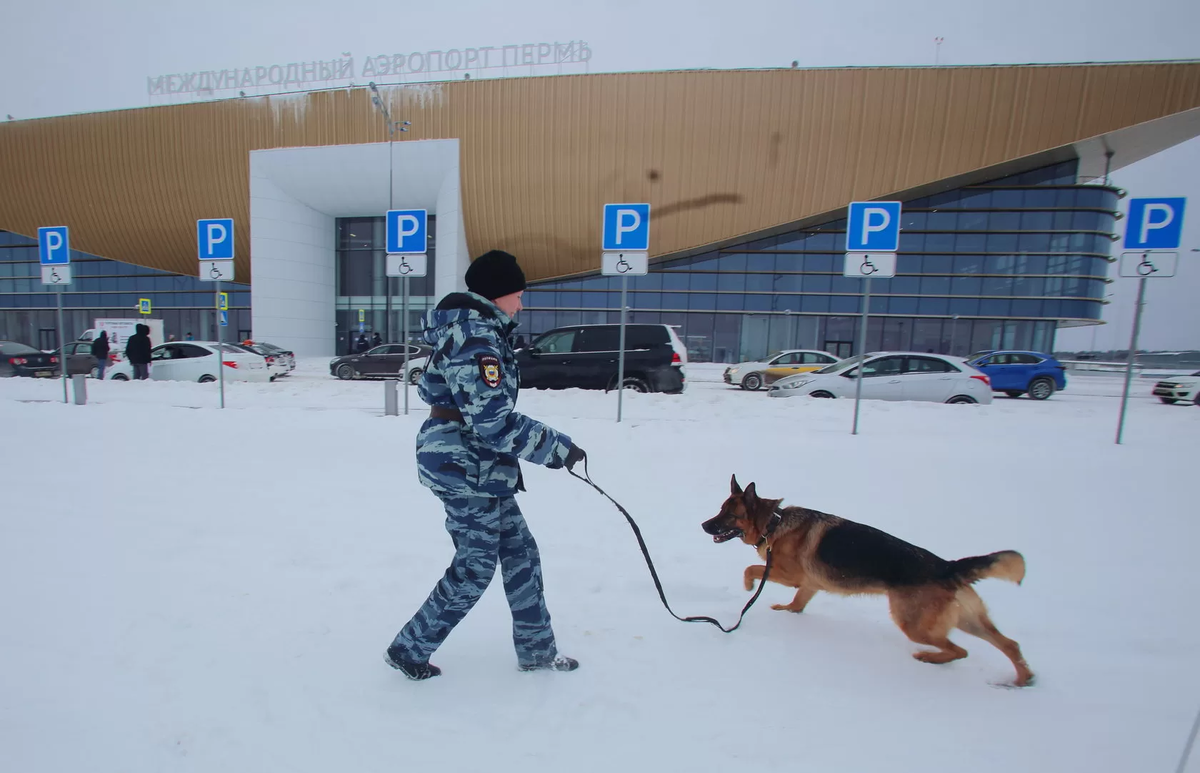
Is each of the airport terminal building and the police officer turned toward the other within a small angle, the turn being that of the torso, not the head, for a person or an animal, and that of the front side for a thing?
no

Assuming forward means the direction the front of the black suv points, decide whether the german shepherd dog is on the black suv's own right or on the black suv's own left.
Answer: on the black suv's own left

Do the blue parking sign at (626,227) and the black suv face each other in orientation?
no

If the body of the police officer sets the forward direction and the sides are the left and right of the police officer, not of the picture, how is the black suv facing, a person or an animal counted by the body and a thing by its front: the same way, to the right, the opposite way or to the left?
the opposite way

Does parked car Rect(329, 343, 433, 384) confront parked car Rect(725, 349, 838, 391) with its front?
no

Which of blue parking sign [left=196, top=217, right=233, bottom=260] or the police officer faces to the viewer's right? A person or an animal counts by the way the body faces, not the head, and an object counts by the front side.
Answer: the police officer

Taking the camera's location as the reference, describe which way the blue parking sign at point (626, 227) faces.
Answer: facing the viewer

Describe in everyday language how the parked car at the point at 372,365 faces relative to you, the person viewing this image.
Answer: facing to the left of the viewer

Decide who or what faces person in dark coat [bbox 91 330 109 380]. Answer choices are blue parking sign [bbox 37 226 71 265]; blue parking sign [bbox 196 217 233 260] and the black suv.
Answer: the black suv

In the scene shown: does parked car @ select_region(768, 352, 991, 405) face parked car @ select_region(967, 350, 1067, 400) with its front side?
no

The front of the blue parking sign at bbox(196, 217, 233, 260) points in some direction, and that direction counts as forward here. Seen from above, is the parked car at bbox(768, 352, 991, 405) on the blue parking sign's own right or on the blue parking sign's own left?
on the blue parking sign's own left

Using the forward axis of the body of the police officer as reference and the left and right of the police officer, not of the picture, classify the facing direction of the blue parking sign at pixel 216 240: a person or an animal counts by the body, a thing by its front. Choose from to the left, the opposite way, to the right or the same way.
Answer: to the right

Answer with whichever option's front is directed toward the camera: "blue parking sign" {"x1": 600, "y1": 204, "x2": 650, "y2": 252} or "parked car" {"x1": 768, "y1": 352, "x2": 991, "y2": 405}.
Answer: the blue parking sign

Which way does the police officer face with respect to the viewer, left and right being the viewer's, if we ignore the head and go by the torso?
facing to the right of the viewer

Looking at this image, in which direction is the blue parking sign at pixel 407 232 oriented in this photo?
toward the camera

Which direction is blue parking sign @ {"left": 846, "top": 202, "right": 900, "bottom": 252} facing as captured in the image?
toward the camera

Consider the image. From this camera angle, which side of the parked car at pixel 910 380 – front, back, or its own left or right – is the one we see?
left

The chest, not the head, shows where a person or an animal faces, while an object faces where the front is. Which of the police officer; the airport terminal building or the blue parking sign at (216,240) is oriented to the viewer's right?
the police officer

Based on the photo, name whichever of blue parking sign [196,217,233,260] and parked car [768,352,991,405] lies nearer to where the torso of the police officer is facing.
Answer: the parked car

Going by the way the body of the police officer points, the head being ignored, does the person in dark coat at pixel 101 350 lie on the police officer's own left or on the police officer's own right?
on the police officer's own left
